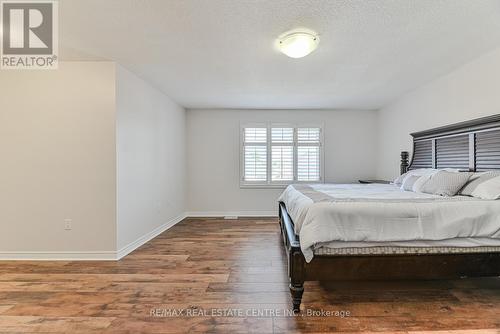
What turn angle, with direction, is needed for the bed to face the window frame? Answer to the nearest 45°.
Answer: approximately 90° to its right

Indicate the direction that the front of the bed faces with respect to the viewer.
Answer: facing the viewer and to the left of the viewer
